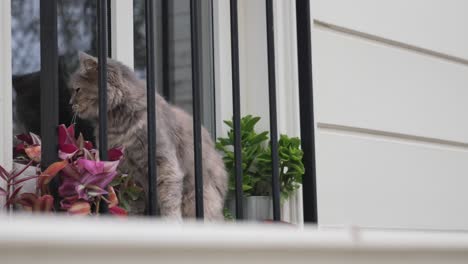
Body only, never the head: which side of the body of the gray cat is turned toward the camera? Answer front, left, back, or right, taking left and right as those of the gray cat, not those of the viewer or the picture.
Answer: left

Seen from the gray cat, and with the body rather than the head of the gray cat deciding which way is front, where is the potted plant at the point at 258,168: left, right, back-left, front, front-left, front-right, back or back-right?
back-right
